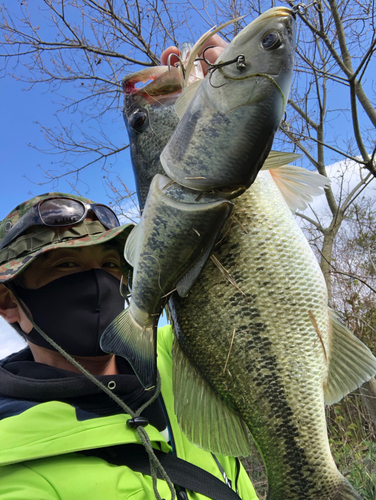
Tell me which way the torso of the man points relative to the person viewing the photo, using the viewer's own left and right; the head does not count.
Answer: facing the viewer and to the right of the viewer
